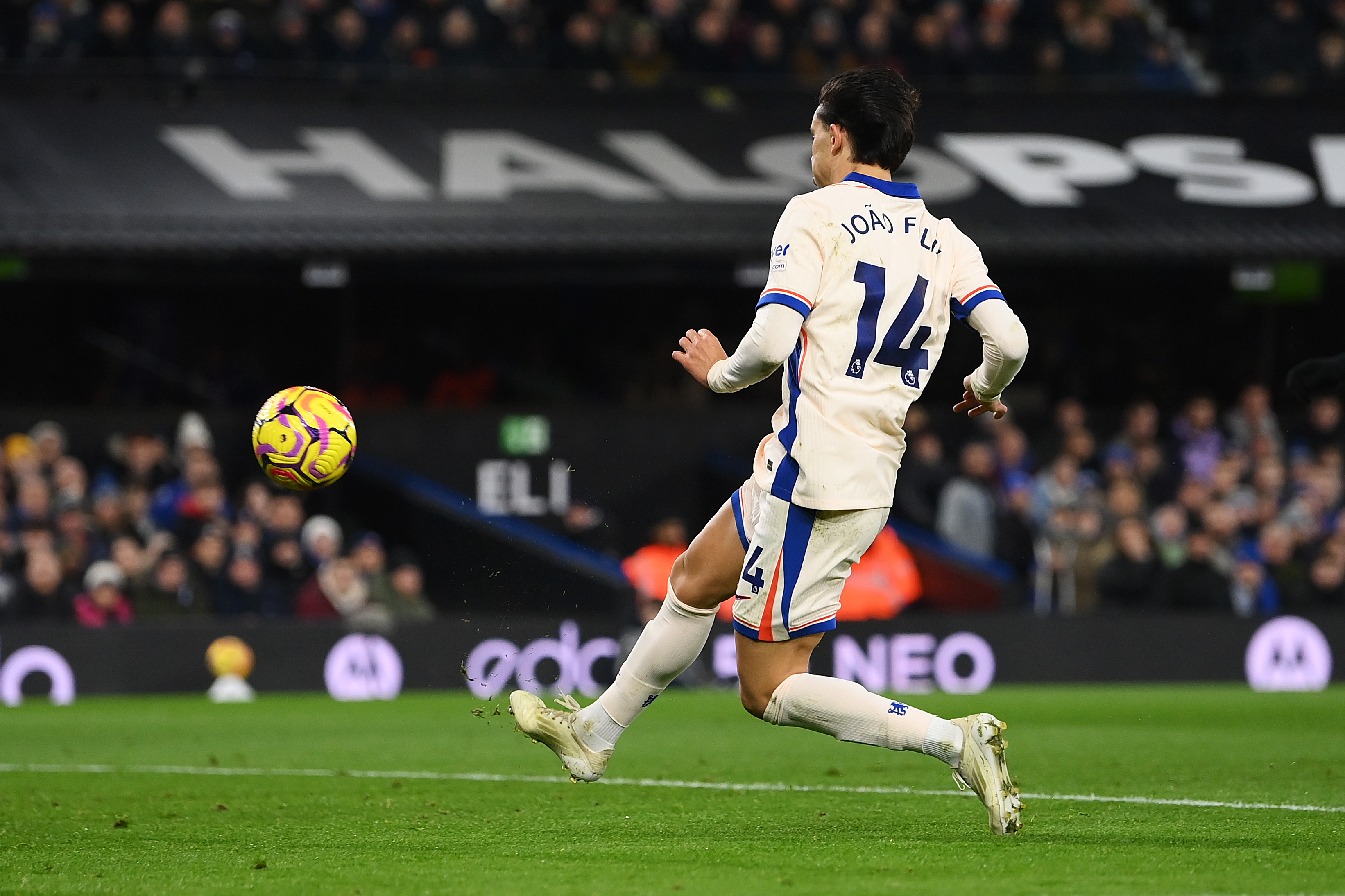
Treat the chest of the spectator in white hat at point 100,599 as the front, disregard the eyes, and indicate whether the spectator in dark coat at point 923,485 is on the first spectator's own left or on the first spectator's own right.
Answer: on the first spectator's own left

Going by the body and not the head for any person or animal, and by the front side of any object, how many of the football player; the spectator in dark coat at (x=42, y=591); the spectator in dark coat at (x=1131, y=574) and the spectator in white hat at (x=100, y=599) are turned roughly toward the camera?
3

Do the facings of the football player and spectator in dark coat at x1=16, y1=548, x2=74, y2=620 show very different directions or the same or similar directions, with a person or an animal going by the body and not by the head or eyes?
very different directions

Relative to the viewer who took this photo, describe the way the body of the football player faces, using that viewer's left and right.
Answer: facing away from the viewer and to the left of the viewer

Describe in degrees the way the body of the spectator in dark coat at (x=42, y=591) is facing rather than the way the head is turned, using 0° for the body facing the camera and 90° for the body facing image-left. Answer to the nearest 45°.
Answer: approximately 0°

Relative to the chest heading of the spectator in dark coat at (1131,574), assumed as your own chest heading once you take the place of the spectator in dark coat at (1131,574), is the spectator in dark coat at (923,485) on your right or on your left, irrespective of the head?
on your right

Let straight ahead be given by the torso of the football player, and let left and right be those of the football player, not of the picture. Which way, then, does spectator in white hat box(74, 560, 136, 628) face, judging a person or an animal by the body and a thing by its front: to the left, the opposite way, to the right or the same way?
the opposite way

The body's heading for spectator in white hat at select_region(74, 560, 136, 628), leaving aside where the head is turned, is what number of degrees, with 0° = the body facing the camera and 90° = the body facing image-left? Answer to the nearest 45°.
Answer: approximately 0°

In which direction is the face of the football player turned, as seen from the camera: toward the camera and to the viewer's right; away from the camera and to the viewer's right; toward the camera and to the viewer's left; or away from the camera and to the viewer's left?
away from the camera and to the viewer's left

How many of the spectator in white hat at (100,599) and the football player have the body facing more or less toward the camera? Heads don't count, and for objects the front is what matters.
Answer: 1

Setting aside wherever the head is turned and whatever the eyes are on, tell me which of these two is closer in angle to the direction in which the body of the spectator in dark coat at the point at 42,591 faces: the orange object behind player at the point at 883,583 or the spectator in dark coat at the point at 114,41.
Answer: the orange object behind player

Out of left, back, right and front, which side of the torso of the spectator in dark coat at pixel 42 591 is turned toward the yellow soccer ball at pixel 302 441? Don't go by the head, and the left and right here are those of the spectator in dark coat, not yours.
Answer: front

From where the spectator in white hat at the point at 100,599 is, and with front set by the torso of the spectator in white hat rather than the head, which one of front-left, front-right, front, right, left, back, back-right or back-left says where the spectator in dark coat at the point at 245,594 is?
left
